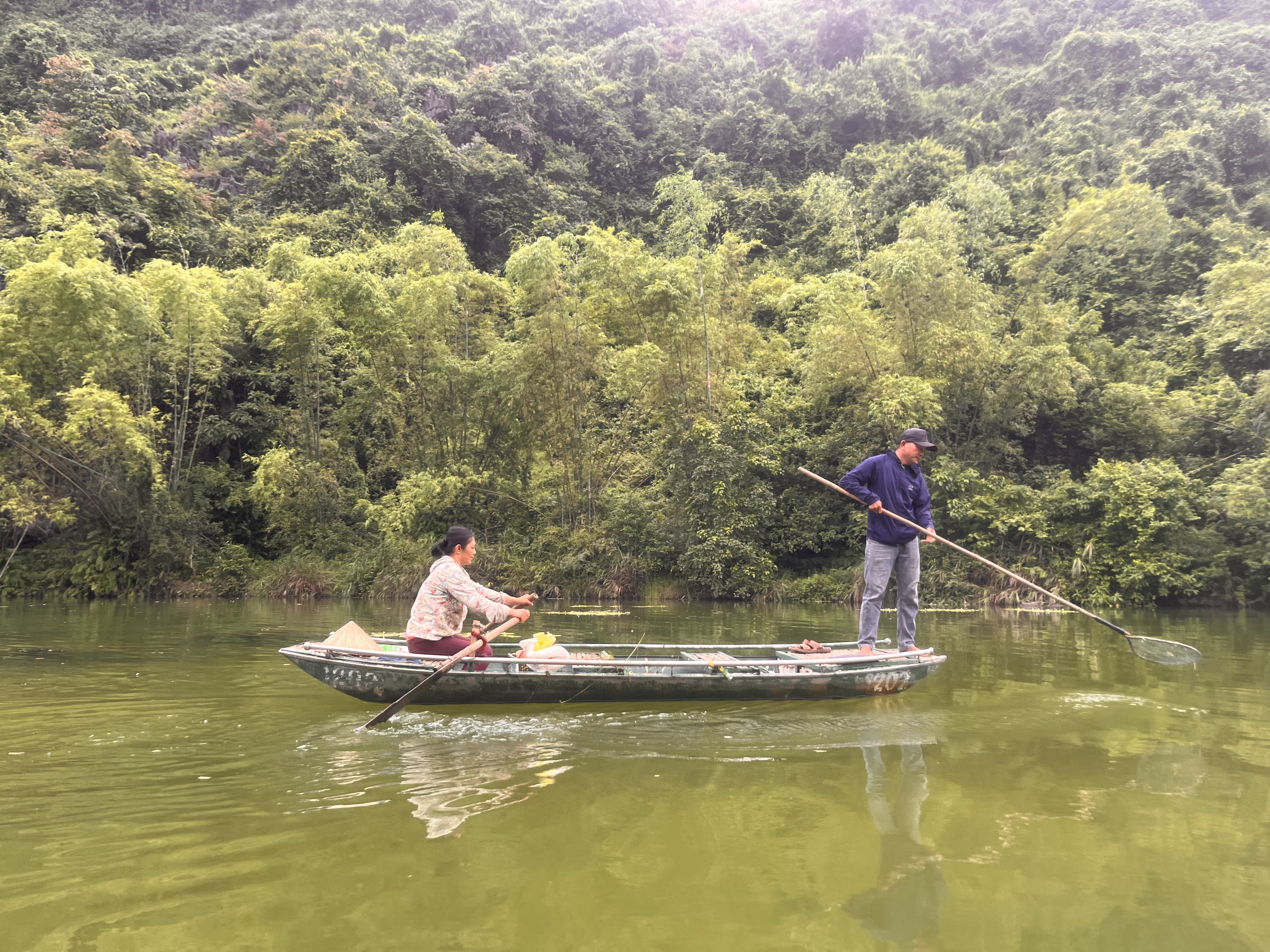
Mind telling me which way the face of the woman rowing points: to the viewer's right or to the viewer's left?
to the viewer's right

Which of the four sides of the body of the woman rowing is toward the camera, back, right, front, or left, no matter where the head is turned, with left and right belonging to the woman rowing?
right

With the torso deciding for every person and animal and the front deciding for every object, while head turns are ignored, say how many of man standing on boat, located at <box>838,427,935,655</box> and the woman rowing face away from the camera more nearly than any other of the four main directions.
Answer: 0

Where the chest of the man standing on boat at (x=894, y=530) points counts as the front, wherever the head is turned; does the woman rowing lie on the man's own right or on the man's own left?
on the man's own right

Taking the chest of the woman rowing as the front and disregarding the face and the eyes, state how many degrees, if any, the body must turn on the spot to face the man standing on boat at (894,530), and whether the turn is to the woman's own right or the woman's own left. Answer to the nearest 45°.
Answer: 0° — they already face them

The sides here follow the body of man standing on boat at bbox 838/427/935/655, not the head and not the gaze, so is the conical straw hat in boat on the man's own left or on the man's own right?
on the man's own right
